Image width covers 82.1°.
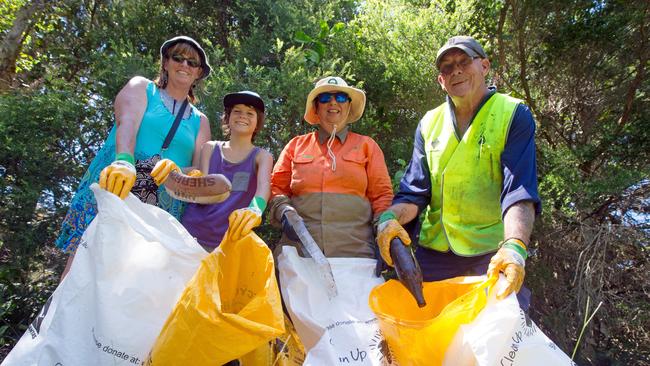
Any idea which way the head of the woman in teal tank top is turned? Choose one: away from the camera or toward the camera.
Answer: toward the camera

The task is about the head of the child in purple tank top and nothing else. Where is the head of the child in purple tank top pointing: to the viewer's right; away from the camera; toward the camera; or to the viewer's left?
toward the camera

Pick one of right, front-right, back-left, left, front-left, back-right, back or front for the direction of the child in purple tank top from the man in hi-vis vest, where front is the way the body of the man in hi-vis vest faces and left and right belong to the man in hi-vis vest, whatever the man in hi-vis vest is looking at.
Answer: front-right

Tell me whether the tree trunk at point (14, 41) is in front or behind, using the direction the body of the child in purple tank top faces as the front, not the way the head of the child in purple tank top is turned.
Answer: behind

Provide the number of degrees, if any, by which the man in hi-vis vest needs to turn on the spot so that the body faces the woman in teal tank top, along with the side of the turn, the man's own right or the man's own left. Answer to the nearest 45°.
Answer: approximately 45° to the man's own right

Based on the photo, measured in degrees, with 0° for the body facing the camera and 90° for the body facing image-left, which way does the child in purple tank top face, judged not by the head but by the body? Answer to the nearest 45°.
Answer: approximately 0°

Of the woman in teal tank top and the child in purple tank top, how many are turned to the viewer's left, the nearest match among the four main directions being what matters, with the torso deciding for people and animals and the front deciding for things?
0

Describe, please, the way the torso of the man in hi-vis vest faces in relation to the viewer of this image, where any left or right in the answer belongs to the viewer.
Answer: facing the viewer and to the left of the viewer

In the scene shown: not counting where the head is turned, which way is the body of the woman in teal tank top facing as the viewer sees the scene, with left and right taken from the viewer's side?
facing the viewer and to the right of the viewer

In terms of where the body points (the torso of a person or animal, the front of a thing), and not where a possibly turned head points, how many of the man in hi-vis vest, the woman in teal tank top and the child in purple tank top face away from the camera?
0

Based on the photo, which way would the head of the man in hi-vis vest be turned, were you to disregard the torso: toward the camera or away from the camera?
toward the camera

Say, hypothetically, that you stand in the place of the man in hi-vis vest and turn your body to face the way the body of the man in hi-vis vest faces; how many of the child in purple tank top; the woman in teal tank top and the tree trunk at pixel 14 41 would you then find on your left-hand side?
0

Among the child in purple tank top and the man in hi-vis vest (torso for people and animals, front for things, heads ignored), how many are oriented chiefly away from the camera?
0

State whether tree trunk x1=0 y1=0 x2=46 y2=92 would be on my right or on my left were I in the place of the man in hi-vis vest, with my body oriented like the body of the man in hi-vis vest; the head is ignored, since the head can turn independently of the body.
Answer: on my right
